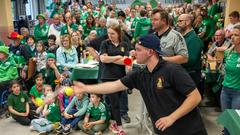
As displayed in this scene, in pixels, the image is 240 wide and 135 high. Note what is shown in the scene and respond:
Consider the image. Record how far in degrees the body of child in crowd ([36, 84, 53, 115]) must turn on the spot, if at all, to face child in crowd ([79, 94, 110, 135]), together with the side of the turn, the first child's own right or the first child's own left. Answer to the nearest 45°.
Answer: approximately 90° to the first child's own left

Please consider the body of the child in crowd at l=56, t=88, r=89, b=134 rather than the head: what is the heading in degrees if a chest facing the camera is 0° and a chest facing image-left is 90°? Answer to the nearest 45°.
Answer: approximately 45°

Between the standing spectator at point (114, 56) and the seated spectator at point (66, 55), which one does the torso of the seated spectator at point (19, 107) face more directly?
the standing spectator

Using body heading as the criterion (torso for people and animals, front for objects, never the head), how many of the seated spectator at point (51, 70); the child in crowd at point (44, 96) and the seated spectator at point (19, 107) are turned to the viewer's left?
0

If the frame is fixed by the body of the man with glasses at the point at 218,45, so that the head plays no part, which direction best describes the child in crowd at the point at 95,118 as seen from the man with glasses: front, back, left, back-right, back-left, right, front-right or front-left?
front

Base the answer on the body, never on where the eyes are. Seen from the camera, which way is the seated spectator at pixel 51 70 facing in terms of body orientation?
toward the camera

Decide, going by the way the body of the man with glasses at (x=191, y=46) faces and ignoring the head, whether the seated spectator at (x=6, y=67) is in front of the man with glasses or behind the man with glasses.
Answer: in front

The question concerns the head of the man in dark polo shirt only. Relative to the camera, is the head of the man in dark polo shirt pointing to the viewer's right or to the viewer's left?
to the viewer's left

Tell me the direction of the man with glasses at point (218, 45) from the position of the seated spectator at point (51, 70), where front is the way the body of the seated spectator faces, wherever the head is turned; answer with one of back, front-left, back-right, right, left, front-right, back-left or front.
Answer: left

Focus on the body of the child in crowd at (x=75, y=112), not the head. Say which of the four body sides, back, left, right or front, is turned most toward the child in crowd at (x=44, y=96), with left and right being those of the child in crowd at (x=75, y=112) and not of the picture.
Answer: right

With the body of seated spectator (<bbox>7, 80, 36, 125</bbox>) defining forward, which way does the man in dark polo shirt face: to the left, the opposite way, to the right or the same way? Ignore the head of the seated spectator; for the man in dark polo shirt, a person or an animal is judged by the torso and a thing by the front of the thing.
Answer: to the right

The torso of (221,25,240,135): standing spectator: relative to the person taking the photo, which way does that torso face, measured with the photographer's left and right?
facing the viewer and to the left of the viewer

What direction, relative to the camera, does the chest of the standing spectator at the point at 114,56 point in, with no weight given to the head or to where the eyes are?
toward the camera

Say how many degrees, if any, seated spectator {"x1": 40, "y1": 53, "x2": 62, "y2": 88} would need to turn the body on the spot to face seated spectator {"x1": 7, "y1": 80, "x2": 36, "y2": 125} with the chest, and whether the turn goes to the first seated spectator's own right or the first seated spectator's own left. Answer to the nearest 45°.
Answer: approximately 45° to the first seated spectator's own right

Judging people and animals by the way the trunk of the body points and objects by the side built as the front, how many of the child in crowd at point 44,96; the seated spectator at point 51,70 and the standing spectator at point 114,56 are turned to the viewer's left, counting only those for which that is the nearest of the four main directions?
0
